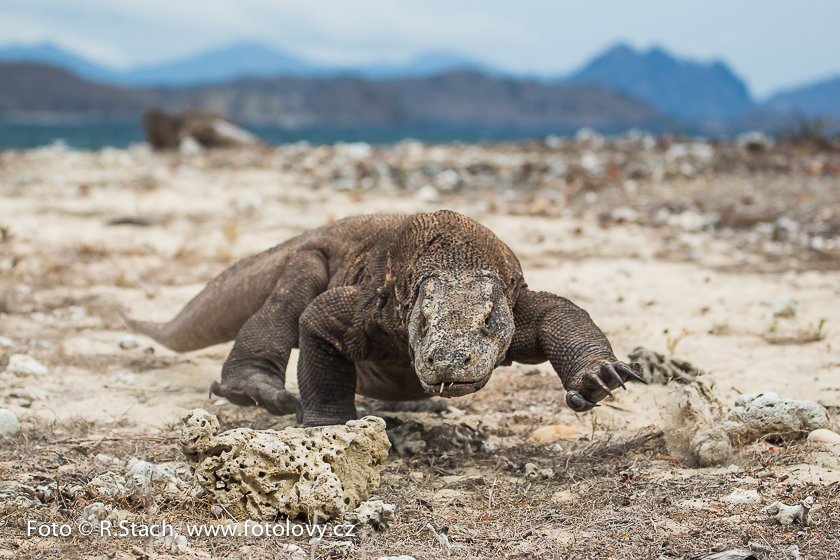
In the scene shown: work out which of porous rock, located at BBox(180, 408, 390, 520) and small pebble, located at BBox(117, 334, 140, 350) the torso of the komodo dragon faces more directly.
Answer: the porous rock

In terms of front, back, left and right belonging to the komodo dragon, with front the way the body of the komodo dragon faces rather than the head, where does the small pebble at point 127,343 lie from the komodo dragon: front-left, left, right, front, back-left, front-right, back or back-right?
back

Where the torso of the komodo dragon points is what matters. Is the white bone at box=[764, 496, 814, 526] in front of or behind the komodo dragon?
in front

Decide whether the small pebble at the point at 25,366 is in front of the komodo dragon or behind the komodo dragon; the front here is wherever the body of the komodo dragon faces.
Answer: behind

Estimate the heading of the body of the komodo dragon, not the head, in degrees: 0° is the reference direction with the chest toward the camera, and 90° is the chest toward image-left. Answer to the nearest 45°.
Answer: approximately 315°

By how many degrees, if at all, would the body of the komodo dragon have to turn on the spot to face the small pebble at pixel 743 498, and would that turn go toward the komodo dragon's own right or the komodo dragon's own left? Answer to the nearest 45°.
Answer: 0° — it already faces it

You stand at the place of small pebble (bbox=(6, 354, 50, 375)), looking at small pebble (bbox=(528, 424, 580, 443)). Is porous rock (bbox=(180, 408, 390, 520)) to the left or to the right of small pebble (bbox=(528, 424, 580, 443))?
right
